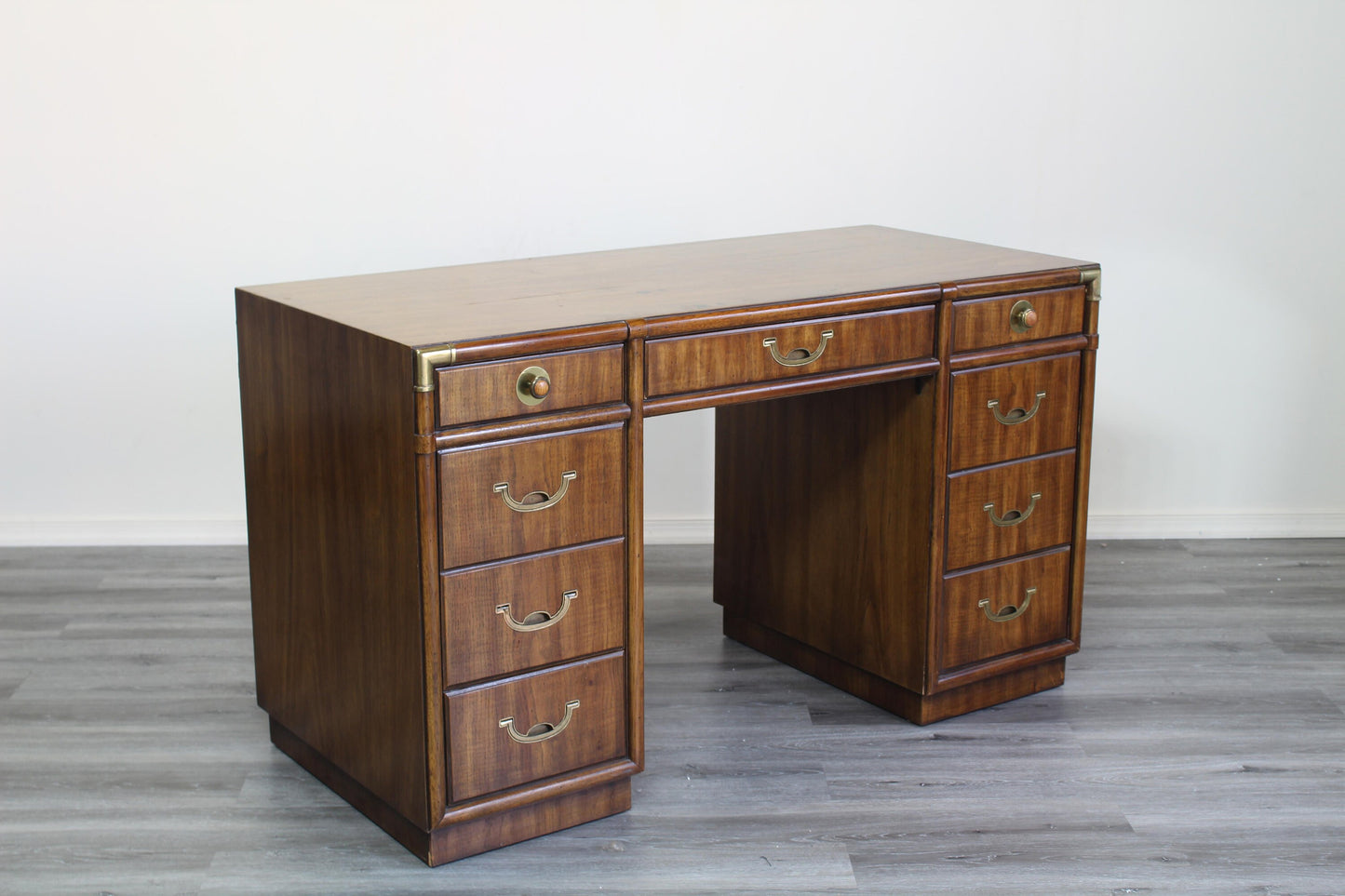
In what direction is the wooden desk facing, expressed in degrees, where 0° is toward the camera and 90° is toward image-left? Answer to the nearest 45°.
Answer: approximately 315°
